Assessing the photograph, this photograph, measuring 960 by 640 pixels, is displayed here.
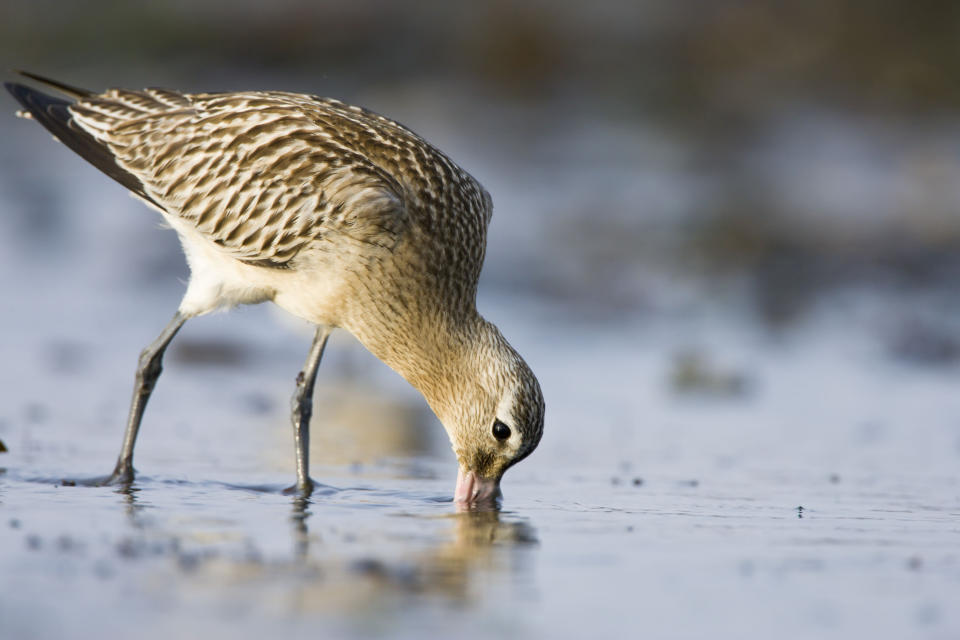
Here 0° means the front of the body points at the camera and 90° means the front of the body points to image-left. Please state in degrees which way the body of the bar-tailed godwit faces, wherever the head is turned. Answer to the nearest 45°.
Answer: approximately 270°
